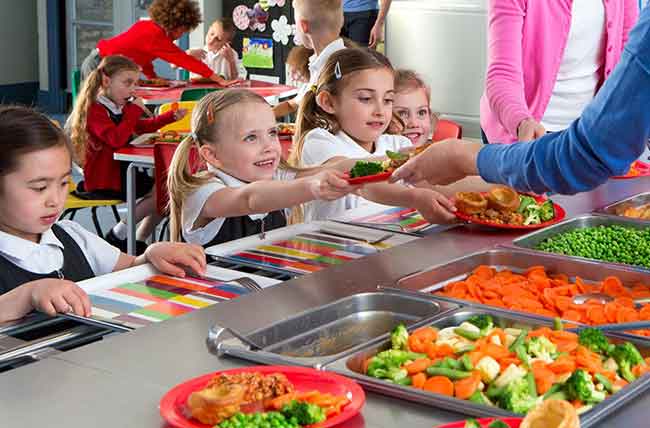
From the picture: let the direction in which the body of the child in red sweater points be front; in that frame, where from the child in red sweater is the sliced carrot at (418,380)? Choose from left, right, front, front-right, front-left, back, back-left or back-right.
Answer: right

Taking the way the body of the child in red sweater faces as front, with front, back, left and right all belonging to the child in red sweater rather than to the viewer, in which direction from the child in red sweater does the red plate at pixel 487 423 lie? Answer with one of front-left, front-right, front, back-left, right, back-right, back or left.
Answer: right

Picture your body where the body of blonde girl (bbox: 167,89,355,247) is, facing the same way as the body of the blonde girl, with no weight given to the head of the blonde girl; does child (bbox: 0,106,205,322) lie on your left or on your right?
on your right

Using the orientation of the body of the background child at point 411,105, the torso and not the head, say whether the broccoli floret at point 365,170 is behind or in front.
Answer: in front

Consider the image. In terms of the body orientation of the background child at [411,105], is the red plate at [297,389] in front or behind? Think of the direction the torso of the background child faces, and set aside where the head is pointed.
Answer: in front

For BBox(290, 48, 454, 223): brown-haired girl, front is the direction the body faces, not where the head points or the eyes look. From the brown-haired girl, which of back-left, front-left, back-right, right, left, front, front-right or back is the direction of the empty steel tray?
front-right

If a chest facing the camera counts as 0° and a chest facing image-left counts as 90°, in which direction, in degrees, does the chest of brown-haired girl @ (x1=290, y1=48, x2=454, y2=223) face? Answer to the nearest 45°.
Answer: approximately 315°

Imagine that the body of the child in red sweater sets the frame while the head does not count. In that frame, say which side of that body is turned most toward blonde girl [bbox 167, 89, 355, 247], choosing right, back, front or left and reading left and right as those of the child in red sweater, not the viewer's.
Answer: right

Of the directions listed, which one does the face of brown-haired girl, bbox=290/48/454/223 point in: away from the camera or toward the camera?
toward the camera

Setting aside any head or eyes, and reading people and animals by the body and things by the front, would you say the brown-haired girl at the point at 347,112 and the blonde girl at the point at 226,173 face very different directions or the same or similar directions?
same or similar directions

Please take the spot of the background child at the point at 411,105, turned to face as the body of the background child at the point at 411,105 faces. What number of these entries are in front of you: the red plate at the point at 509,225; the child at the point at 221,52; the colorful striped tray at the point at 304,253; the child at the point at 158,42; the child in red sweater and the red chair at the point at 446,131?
2

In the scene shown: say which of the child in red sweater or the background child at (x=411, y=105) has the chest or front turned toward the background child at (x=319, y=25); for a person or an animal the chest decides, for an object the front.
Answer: the child in red sweater

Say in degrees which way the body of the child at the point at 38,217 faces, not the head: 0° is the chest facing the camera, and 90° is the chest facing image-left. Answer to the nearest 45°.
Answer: approximately 315°

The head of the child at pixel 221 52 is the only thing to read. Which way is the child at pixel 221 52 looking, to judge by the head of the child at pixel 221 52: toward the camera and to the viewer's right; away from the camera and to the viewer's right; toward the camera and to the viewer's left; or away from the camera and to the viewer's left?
toward the camera and to the viewer's left

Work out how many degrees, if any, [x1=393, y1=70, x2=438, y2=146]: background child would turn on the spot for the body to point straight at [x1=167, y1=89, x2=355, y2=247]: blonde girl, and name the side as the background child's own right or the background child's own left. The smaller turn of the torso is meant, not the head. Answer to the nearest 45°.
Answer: approximately 45° to the background child's own right

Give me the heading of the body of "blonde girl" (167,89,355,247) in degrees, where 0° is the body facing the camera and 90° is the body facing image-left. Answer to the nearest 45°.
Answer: approximately 315°
